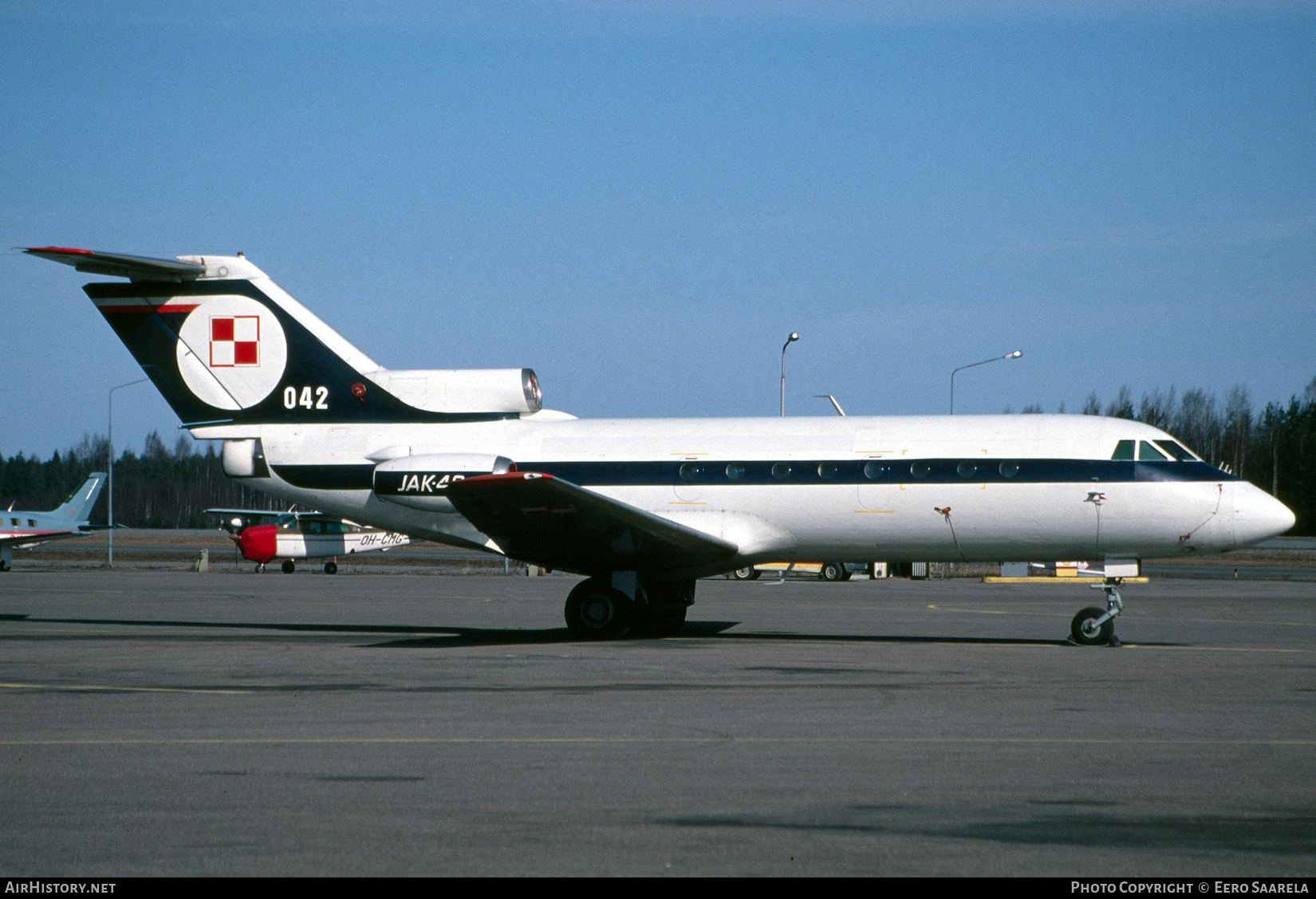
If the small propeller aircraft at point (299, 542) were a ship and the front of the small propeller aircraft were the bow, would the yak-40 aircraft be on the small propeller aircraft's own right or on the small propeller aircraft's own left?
on the small propeller aircraft's own left

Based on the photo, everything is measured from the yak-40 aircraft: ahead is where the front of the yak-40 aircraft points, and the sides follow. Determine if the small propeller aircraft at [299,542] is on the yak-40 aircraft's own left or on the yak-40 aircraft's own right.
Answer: on the yak-40 aircraft's own left

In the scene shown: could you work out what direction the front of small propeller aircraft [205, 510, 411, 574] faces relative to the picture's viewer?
facing the viewer and to the left of the viewer

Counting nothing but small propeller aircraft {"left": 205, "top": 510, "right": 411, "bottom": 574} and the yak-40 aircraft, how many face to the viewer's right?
1

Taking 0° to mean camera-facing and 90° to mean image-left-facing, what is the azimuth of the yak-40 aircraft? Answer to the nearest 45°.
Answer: approximately 270°

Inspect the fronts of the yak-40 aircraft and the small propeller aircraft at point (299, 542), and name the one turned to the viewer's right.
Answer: the yak-40 aircraft
